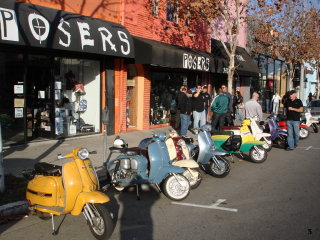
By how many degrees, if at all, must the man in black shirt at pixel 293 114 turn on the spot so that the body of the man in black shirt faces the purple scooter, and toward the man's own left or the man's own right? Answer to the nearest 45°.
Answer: approximately 90° to the man's own right

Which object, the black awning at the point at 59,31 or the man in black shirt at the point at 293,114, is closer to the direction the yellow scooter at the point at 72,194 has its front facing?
the man in black shirt

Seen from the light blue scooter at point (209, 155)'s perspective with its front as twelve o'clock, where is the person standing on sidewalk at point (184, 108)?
The person standing on sidewalk is roughly at 7 o'clock from the light blue scooter.

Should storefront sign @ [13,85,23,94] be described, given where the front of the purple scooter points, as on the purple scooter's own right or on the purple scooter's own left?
on the purple scooter's own right

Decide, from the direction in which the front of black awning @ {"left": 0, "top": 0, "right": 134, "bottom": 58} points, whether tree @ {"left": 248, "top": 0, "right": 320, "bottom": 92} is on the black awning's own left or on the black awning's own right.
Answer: on the black awning's own left
